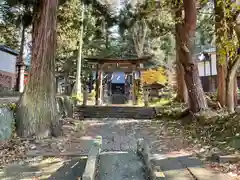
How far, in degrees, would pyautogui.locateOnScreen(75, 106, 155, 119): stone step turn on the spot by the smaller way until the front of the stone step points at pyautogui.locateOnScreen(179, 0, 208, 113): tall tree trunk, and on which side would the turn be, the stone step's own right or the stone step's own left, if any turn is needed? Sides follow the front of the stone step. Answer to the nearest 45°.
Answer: approximately 45° to the stone step's own left

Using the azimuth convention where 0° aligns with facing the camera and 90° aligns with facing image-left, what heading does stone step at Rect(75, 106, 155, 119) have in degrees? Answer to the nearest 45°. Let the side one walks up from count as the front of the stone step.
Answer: approximately 0°

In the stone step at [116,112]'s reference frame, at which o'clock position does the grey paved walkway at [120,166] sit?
the grey paved walkway at [120,166] is roughly at 12 o'clock from the stone step at [116,112].

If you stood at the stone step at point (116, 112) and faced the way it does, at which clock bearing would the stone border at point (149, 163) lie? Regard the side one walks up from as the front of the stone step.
The stone border is roughly at 12 o'clock from the stone step.

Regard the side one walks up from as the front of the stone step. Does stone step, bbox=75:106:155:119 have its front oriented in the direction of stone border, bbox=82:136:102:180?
yes

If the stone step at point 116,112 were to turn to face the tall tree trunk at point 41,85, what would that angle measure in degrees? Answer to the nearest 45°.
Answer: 0° — it already faces it

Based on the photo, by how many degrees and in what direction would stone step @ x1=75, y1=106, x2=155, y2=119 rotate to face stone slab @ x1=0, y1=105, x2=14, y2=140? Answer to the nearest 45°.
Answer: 0° — it already faces it
